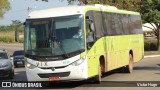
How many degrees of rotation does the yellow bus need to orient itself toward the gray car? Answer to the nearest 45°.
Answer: approximately 90° to its right

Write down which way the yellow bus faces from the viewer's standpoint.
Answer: facing the viewer and to the left of the viewer
